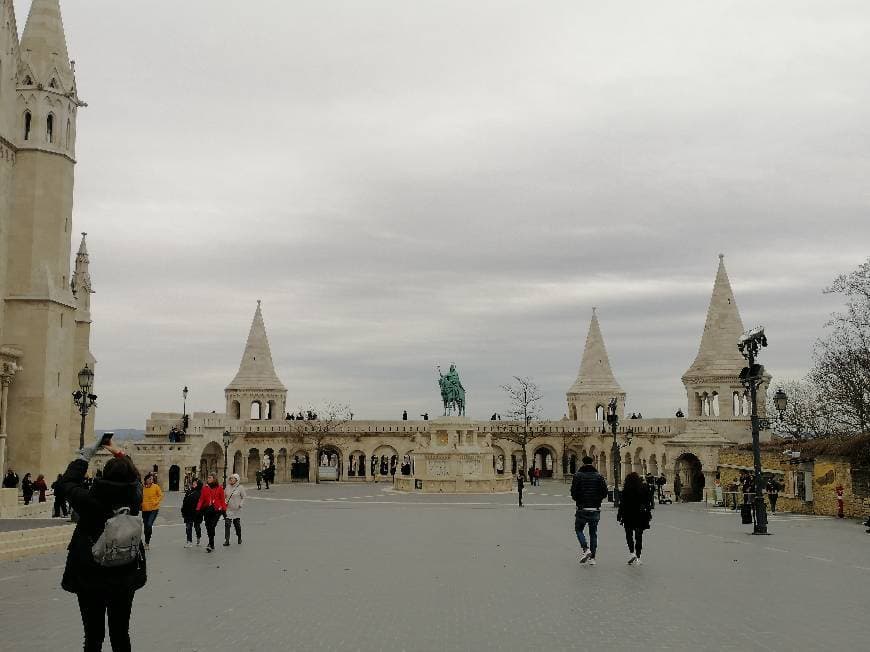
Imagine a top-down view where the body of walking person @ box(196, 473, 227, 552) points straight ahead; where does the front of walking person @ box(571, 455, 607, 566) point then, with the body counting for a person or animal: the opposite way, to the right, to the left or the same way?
the opposite way

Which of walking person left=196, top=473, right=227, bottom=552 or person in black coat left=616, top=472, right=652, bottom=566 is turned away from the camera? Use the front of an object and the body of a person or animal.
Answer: the person in black coat

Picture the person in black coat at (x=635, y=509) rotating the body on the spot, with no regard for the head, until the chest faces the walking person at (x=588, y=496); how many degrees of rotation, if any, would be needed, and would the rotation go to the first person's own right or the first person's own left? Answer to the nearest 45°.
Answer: approximately 90° to the first person's own left

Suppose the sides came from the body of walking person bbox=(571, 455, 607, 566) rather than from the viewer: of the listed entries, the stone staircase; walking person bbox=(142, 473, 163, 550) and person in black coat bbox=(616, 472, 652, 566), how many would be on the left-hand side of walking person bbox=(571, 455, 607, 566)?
2

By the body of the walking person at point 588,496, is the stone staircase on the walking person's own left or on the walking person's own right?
on the walking person's own left

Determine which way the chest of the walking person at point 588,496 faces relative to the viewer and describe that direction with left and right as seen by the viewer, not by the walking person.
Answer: facing away from the viewer

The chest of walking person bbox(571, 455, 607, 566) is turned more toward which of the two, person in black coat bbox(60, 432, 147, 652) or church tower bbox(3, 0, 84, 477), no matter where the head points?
the church tower

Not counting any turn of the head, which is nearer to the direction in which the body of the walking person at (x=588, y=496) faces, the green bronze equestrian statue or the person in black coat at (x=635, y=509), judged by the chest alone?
the green bronze equestrian statue

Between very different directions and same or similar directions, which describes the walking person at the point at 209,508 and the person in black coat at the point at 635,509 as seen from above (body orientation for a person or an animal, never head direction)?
very different directions

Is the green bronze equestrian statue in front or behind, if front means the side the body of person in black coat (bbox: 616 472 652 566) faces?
in front

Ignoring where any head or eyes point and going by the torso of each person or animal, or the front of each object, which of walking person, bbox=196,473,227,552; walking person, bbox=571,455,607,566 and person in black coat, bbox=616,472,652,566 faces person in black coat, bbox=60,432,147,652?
walking person, bbox=196,473,227,552

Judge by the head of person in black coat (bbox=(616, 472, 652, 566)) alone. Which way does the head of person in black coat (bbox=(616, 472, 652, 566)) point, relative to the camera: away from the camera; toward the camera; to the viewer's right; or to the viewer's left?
away from the camera

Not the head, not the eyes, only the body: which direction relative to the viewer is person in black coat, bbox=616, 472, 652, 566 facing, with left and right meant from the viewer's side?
facing away from the viewer

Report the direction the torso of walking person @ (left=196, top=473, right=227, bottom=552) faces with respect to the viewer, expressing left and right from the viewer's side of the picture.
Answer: facing the viewer

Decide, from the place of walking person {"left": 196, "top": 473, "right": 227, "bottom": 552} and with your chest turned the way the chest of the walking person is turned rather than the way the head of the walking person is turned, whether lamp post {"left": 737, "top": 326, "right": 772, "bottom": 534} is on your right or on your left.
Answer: on your left

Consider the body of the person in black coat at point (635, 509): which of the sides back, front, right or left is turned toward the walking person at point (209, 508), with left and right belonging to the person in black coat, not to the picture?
left

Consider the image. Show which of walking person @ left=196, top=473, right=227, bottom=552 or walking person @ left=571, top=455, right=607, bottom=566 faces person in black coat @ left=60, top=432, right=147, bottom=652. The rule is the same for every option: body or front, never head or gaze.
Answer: walking person @ left=196, top=473, right=227, bottom=552

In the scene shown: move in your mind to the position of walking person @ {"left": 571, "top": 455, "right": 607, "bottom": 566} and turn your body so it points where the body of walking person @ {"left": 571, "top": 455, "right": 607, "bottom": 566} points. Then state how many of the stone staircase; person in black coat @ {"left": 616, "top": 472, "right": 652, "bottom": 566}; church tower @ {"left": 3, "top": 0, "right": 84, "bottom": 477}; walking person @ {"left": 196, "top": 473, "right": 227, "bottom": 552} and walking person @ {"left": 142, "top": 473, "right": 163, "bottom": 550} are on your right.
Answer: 1

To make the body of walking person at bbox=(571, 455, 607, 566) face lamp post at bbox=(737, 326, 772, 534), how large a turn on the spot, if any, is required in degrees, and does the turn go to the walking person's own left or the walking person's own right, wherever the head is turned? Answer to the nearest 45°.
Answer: approximately 45° to the walking person's own right
